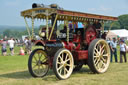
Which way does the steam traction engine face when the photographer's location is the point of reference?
facing the viewer and to the left of the viewer
